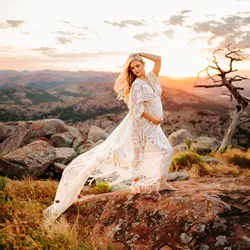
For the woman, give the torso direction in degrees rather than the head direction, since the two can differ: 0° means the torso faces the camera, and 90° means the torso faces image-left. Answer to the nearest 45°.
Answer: approximately 315°

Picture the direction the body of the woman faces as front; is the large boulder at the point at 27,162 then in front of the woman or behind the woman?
behind

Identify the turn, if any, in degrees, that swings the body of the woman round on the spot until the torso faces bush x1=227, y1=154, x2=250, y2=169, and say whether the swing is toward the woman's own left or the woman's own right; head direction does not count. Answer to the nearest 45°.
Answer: approximately 90° to the woman's own left

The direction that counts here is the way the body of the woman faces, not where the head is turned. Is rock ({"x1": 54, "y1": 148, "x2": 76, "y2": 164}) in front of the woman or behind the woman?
behind
